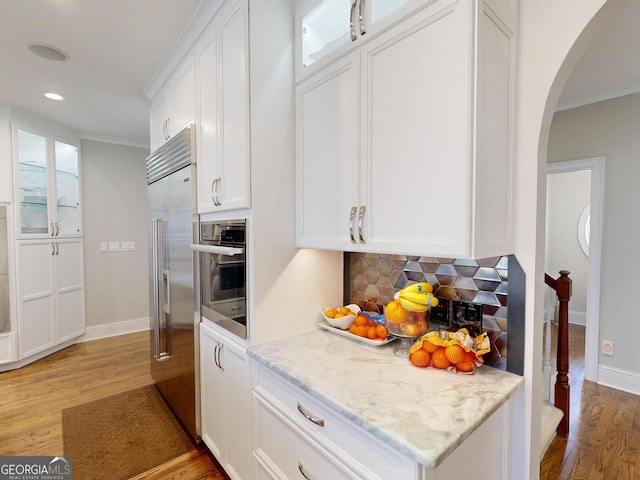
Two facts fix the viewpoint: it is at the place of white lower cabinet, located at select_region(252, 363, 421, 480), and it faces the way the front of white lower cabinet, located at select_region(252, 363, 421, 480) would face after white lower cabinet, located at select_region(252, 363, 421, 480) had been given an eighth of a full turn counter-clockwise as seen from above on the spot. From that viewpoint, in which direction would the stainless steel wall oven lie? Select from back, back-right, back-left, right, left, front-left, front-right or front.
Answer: back-right

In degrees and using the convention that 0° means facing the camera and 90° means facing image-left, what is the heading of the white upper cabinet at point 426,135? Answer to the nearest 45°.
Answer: approximately 45°

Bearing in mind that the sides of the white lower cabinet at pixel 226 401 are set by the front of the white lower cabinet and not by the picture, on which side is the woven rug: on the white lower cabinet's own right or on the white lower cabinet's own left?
on the white lower cabinet's own right

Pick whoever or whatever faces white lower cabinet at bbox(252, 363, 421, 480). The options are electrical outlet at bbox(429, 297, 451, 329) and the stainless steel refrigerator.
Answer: the electrical outlet
